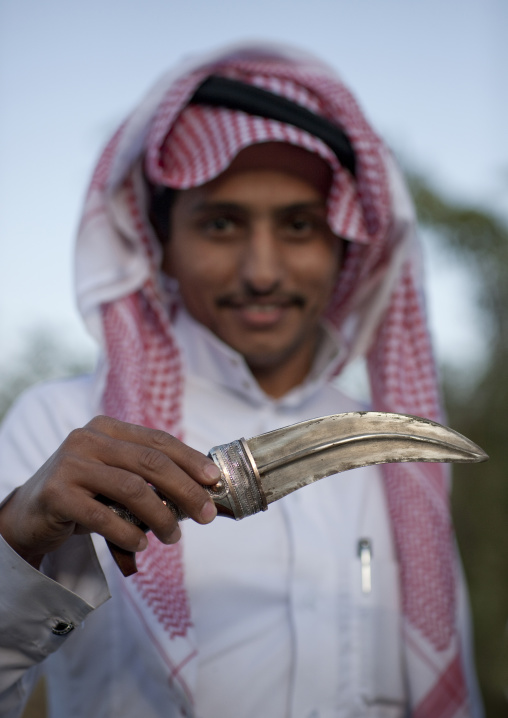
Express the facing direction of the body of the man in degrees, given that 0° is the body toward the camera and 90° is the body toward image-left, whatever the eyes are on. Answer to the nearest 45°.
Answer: approximately 0°
